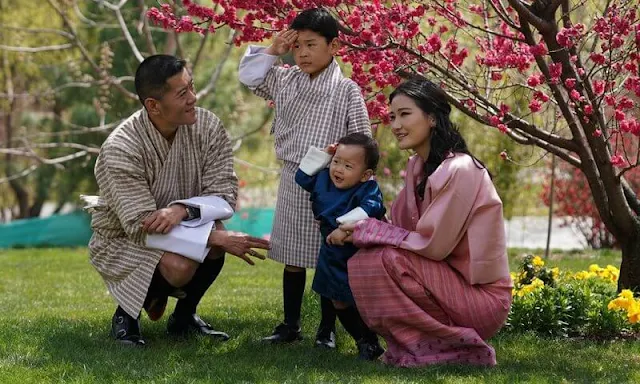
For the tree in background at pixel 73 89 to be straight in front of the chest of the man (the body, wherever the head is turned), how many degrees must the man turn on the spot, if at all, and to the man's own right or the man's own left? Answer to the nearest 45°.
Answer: approximately 135° to the man's own left

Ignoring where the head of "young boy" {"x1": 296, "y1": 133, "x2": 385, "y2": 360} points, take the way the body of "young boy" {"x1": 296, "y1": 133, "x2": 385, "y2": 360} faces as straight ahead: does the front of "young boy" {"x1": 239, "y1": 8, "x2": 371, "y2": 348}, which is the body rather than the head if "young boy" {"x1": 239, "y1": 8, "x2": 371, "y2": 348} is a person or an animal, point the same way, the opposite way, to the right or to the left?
the same way

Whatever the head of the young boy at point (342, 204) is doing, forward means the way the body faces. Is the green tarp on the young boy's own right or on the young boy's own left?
on the young boy's own right

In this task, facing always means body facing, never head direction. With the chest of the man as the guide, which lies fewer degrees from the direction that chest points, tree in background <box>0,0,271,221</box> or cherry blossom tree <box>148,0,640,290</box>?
the cherry blossom tree

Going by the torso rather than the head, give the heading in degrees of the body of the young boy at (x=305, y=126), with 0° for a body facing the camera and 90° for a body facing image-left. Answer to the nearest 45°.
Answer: approximately 45°

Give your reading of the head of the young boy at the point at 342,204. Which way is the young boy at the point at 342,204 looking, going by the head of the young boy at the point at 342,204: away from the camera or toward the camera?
toward the camera

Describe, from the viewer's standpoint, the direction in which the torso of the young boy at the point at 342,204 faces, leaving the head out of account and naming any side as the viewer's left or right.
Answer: facing the viewer and to the left of the viewer

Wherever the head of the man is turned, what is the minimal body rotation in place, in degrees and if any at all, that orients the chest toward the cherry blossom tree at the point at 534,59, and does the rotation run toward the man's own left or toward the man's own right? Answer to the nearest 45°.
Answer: approximately 45° to the man's own left

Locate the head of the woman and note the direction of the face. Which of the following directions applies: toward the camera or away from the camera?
toward the camera

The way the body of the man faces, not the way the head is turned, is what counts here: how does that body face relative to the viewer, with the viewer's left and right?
facing the viewer and to the right of the viewer

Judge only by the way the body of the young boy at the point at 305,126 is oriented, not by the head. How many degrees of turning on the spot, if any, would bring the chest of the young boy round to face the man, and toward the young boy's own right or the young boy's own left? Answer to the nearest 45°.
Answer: approximately 45° to the young boy's own right

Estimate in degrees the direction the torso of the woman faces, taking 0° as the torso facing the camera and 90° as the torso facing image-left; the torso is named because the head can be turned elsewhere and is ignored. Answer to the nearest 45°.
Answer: approximately 90°
